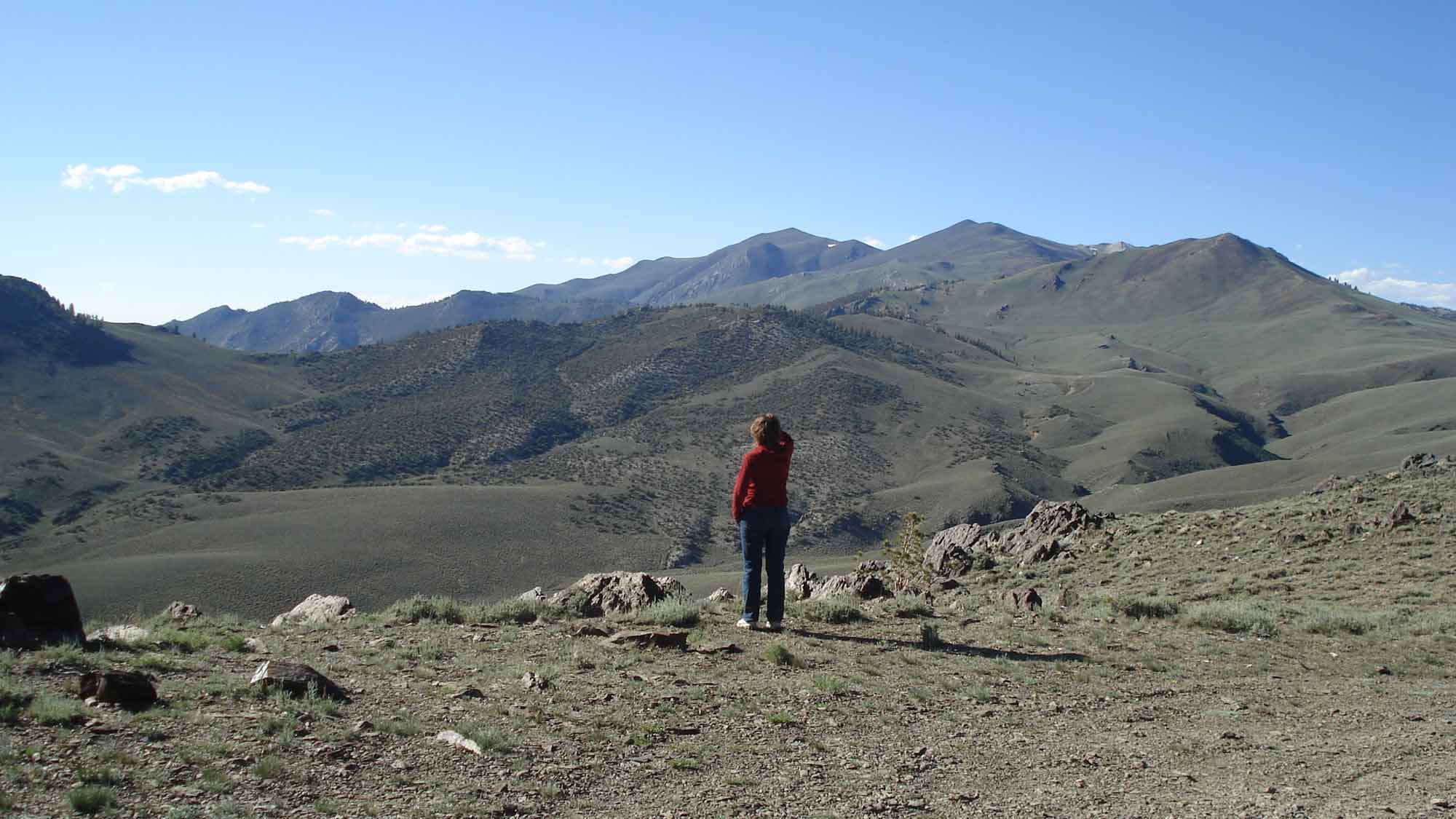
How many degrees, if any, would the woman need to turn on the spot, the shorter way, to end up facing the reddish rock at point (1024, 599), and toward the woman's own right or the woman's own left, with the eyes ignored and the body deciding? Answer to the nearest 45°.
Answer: approximately 45° to the woman's own right

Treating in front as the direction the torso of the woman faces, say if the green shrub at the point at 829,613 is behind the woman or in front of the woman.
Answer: in front

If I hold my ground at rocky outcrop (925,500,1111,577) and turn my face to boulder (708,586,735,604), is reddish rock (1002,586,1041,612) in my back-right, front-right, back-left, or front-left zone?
front-left

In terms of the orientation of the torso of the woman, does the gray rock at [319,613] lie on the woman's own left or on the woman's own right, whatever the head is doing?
on the woman's own left

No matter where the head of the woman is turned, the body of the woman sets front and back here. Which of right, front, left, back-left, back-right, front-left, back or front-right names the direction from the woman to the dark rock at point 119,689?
back-left

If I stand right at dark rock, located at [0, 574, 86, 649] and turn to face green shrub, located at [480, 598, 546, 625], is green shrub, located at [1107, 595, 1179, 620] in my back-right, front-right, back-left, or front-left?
front-right

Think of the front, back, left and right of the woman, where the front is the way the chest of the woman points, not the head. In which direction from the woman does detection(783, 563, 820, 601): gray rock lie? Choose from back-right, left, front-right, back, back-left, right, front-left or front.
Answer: front

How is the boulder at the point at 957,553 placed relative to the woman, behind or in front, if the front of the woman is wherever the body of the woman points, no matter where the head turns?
in front

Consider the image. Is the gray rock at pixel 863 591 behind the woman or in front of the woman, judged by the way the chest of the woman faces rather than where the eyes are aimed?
in front

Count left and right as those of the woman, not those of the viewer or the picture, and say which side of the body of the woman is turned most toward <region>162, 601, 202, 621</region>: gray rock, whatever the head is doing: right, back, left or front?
left

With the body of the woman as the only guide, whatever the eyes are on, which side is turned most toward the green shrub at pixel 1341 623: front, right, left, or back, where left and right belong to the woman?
right

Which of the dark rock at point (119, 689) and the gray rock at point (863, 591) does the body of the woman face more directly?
the gray rock

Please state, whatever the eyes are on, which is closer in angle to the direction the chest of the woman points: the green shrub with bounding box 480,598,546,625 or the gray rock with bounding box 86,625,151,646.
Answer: the green shrub

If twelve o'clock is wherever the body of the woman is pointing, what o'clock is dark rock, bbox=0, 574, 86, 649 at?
The dark rock is roughly at 8 o'clock from the woman.

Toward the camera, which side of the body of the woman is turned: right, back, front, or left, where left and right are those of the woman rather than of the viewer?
back

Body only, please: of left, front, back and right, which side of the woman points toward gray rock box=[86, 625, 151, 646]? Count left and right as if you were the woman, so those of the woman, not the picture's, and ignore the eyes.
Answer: left

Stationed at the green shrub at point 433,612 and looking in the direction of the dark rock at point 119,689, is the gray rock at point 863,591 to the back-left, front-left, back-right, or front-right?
back-left
